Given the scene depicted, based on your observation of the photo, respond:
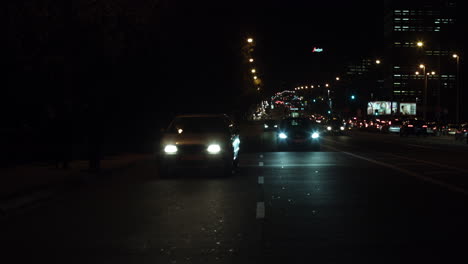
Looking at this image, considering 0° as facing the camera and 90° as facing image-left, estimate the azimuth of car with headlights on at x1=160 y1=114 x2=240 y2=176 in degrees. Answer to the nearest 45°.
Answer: approximately 0°
